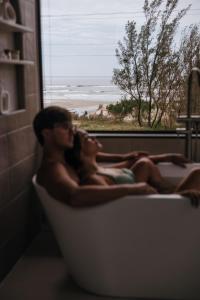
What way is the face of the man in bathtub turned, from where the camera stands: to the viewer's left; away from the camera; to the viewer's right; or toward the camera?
to the viewer's right

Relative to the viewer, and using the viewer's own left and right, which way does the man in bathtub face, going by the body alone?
facing to the right of the viewer

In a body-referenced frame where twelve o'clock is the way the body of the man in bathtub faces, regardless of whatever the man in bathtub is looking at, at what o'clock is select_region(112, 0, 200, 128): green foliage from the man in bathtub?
The green foliage is roughly at 10 o'clock from the man in bathtub.

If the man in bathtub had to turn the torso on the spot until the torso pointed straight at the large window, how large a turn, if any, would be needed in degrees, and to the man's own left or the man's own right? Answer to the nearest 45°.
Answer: approximately 90° to the man's own left
